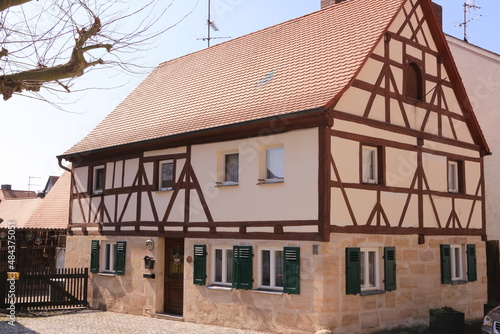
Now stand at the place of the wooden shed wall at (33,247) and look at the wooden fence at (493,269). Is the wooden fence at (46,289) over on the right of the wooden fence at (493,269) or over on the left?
right

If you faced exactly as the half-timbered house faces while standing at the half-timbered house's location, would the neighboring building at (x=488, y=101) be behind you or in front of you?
behind

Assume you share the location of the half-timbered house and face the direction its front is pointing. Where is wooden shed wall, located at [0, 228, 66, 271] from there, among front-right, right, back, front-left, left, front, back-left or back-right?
right

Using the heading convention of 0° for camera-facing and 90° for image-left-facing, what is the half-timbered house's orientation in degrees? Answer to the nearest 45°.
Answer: approximately 45°

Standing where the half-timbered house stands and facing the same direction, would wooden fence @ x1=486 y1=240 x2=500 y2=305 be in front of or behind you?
behind

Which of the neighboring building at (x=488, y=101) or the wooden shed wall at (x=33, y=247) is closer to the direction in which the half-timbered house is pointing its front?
the wooden shed wall

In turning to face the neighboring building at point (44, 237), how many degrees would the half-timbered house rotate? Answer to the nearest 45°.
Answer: approximately 90° to its right

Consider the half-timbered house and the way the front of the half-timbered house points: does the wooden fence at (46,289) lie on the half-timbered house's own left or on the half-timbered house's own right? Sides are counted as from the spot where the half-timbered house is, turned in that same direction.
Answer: on the half-timbered house's own right
